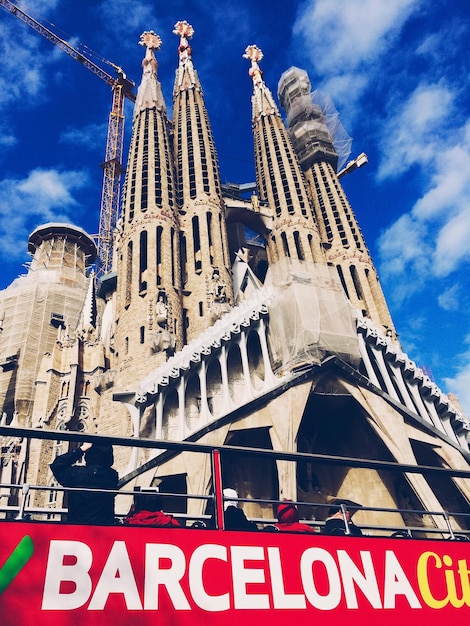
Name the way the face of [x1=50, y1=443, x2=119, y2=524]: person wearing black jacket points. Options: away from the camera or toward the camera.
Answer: away from the camera

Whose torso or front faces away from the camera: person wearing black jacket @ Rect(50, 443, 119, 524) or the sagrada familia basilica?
the person wearing black jacket

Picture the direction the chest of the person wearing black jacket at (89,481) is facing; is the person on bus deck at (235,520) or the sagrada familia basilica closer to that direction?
the sagrada familia basilica

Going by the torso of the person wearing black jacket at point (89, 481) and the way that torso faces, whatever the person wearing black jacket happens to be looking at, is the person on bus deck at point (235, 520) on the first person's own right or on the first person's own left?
on the first person's own right

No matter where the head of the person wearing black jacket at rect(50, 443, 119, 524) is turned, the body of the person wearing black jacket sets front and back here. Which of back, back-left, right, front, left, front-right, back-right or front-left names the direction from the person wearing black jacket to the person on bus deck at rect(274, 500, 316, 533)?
right

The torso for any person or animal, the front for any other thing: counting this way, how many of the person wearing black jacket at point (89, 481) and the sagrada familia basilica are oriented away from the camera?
1

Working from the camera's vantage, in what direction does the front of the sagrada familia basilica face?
facing the viewer and to the right of the viewer

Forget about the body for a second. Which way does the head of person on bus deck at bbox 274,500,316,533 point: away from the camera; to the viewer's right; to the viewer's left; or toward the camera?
away from the camera

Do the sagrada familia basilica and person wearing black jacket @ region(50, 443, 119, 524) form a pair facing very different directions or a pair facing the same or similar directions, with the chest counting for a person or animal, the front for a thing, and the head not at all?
very different directions

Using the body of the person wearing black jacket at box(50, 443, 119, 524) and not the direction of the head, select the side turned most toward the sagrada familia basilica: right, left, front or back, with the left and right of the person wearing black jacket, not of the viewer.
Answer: front

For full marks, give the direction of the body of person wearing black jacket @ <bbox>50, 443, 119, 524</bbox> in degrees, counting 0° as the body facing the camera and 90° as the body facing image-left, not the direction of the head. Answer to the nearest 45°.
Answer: approximately 180°

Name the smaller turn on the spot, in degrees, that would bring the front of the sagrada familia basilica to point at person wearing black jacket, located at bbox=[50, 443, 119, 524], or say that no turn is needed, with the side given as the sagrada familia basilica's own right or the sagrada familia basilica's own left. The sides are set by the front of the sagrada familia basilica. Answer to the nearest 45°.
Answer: approximately 45° to the sagrada familia basilica's own right
